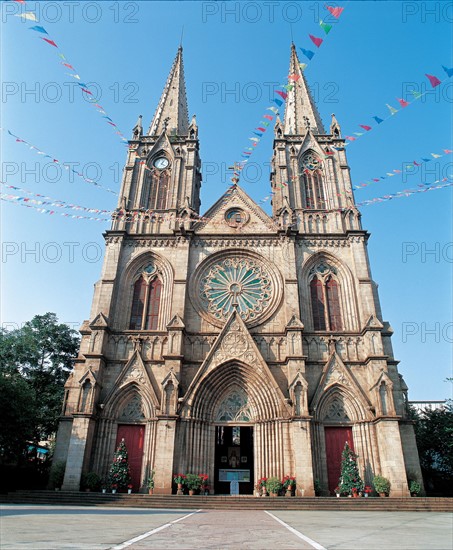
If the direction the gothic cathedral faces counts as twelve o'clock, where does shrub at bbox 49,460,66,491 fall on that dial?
The shrub is roughly at 3 o'clock from the gothic cathedral.

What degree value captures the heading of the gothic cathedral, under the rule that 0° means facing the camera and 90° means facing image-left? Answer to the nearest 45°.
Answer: approximately 0°

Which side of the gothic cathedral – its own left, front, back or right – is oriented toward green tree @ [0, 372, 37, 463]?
right

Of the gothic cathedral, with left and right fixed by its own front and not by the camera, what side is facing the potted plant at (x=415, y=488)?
left

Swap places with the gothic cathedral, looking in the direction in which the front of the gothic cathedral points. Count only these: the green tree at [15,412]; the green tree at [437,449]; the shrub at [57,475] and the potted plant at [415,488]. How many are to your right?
2

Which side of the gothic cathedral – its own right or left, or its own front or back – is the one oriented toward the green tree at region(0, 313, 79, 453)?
right
